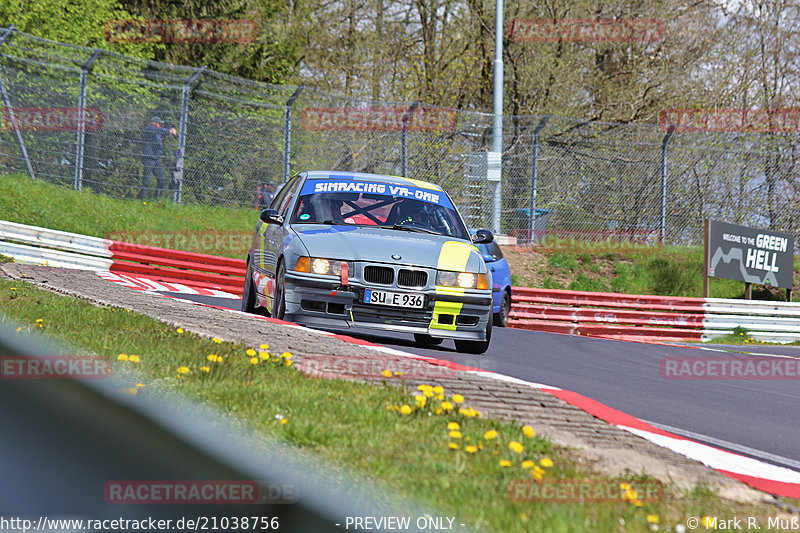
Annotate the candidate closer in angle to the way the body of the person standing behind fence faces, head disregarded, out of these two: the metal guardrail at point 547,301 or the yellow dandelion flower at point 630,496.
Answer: the metal guardrail

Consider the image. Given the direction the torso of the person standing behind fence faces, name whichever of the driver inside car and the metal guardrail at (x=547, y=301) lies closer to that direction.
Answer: the metal guardrail

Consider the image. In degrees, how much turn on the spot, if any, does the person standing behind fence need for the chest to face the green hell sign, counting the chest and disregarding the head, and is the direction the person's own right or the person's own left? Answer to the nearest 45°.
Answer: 0° — they already face it

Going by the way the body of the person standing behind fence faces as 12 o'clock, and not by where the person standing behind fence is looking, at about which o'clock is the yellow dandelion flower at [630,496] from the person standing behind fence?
The yellow dandelion flower is roughly at 3 o'clock from the person standing behind fence.

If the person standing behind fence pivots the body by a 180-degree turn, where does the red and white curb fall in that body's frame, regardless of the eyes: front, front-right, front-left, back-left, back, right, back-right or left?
left

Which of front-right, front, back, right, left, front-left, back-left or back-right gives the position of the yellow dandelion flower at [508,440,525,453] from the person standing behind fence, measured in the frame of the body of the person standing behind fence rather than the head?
right

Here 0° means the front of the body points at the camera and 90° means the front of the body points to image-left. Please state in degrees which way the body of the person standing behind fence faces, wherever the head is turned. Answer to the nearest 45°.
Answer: approximately 270°

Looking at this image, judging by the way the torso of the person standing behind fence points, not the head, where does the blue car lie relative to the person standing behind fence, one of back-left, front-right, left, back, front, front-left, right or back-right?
front-right

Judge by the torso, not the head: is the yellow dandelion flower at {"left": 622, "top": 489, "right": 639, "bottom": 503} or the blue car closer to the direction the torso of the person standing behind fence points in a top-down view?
the blue car

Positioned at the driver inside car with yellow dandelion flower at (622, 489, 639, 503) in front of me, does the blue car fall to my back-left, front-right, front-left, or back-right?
back-left

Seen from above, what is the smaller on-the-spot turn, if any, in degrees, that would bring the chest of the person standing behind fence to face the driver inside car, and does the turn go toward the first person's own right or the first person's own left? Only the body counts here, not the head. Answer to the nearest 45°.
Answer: approximately 90° to the first person's own right
